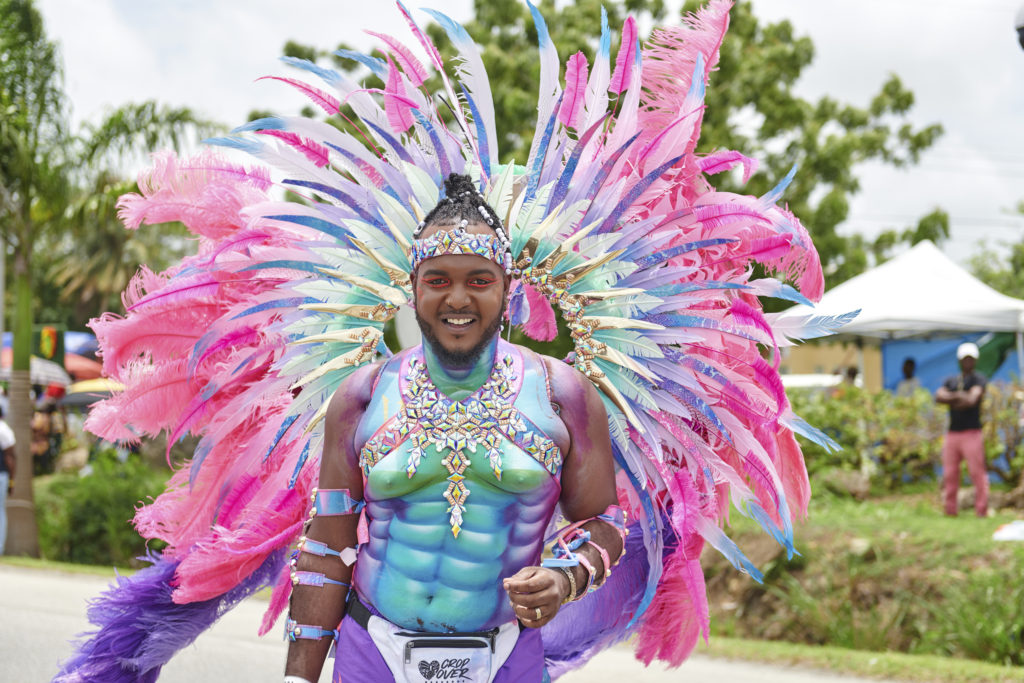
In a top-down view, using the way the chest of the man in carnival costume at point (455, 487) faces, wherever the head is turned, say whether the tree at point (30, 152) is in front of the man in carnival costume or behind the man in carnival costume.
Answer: behind

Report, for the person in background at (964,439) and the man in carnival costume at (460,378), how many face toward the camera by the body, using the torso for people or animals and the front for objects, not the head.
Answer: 2

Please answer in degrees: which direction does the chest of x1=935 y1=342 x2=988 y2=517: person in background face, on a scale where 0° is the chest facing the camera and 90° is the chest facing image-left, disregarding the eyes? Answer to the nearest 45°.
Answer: approximately 0°

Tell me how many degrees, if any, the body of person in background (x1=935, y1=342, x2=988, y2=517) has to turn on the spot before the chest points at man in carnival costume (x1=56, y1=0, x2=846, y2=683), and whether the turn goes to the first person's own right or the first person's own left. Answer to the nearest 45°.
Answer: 0° — they already face them

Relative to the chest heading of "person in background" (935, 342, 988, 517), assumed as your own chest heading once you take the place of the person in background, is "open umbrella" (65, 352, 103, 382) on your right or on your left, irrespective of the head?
on your right

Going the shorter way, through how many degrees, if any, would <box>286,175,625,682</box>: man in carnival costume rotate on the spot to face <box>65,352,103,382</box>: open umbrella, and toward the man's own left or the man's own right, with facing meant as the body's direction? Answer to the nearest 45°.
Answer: approximately 180°
